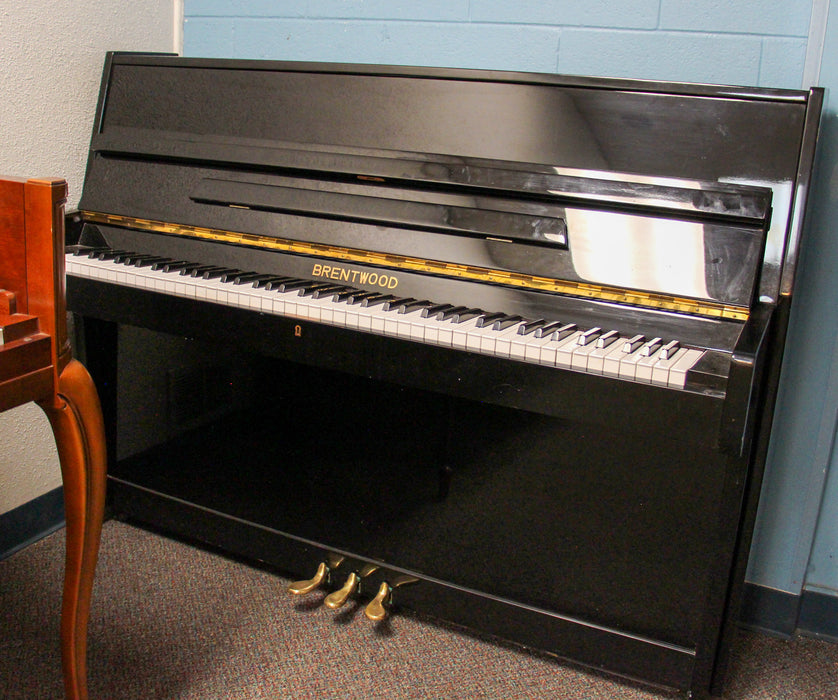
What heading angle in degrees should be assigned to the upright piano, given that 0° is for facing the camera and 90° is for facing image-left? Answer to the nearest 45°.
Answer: approximately 45°

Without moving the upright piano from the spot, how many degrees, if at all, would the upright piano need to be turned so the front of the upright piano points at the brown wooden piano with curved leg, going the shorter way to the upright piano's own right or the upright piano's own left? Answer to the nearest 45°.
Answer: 0° — it already faces it
